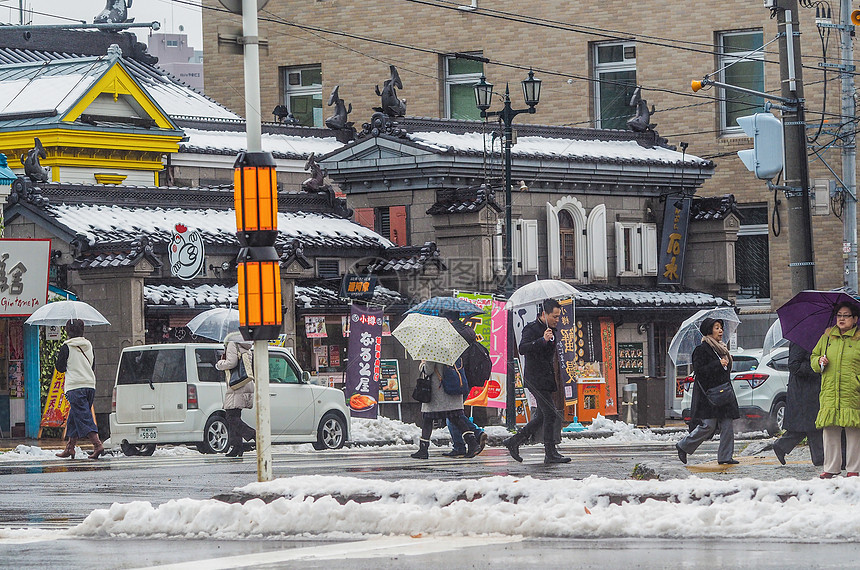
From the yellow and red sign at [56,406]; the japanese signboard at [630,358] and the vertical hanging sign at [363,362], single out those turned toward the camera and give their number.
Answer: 3

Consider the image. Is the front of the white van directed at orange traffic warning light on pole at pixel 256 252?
no

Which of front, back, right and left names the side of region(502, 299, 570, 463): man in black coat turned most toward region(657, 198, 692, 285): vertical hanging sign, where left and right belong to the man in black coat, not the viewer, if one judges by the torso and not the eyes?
left

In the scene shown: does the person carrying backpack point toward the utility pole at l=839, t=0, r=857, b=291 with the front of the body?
no

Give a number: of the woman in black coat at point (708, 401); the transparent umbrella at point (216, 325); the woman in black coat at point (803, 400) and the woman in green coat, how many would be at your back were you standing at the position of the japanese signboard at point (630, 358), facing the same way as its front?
0

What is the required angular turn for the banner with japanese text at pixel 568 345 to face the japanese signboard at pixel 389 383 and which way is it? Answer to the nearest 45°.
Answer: approximately 90° to its right

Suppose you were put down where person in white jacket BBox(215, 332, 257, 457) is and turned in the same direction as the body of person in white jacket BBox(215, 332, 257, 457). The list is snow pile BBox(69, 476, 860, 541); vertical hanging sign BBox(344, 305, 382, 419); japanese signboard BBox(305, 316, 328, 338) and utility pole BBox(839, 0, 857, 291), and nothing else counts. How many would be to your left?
1

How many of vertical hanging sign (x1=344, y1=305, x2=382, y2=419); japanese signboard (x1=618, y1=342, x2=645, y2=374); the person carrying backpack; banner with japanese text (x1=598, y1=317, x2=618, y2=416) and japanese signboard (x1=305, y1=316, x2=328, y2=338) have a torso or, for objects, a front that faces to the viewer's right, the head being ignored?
0

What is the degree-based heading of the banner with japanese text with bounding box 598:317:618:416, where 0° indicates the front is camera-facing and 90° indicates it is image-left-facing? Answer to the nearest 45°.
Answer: approximately 0°

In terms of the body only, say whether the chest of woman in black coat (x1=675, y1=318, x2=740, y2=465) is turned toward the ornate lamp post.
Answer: no

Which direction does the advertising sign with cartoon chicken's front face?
toward the camera

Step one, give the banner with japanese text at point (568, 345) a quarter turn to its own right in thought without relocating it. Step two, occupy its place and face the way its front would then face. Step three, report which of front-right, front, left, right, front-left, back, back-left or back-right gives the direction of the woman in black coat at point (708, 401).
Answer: left

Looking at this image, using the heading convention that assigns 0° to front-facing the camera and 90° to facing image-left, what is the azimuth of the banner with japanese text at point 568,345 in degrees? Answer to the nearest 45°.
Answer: approximately 0°
